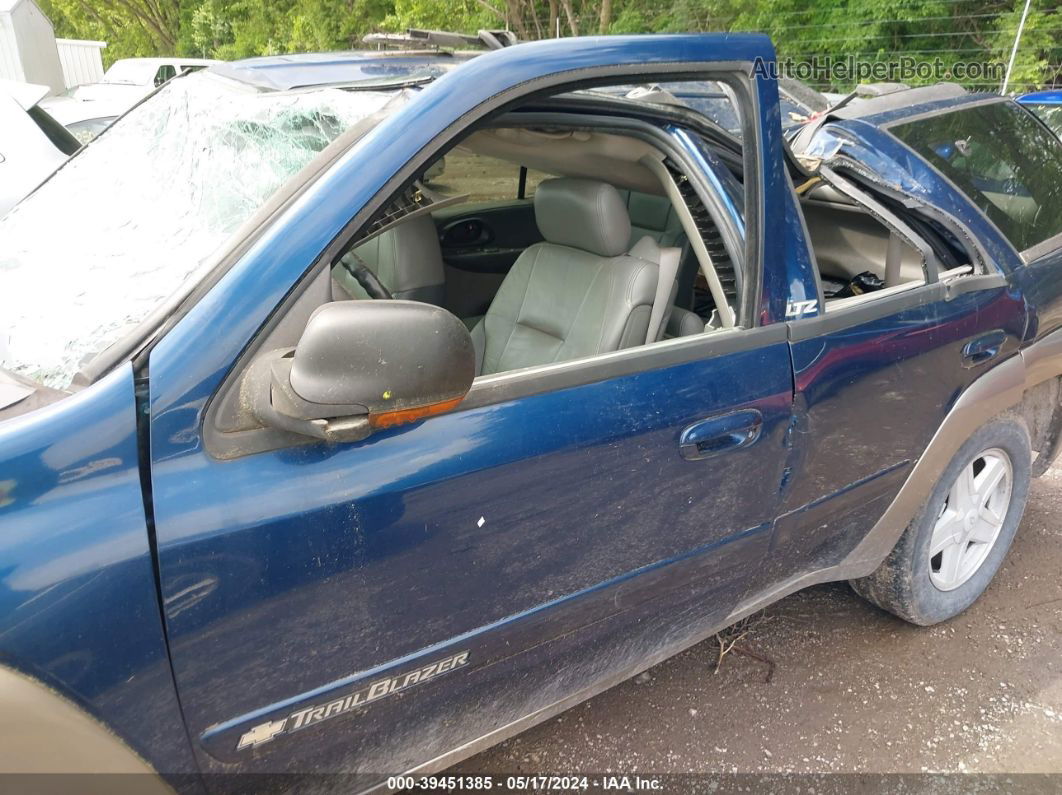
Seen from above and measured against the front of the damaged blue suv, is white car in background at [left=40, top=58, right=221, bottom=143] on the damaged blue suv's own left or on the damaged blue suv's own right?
on the damaged blue suv's own right

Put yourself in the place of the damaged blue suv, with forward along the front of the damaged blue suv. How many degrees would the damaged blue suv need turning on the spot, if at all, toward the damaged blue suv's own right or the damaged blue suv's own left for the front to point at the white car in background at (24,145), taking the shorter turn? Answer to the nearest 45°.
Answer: approximately 90° to the damaged blue suv's own right

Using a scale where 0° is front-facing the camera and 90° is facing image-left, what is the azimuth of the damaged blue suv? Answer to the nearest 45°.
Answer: approximately 45°

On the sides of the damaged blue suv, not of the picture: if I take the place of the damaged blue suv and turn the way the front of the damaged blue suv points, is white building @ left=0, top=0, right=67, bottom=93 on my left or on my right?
on my right

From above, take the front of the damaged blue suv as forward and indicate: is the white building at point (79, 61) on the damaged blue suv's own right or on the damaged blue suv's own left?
on the damaged blue suv's own right
